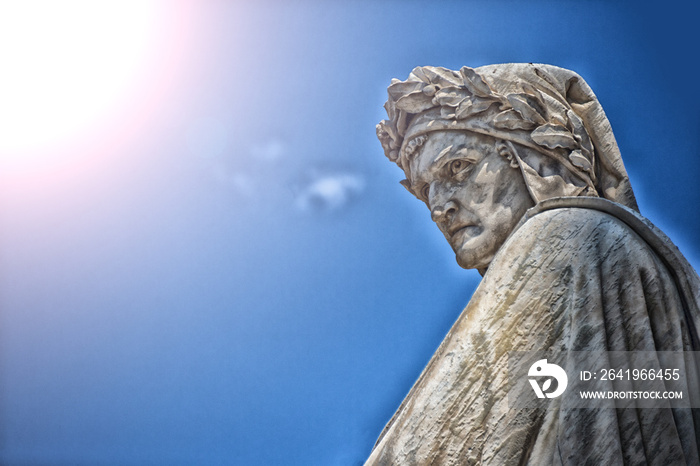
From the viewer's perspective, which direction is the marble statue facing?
to the viewer's left
